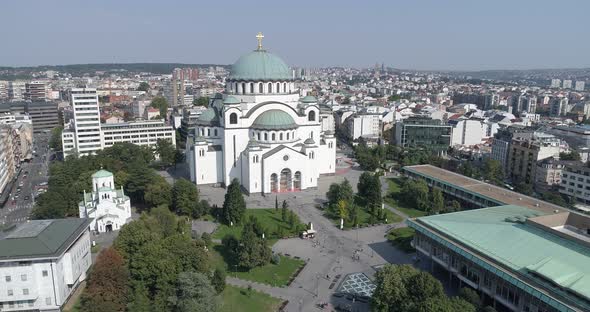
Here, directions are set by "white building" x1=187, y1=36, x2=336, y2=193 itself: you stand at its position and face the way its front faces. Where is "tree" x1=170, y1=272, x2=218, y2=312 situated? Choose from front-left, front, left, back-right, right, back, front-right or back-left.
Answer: front

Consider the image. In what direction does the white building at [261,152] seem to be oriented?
toward the camera

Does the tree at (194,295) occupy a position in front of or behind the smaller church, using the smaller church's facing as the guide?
in front

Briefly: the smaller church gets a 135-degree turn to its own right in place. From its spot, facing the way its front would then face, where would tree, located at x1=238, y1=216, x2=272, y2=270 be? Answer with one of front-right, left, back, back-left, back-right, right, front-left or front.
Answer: back

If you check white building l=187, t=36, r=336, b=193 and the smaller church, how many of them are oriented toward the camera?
2

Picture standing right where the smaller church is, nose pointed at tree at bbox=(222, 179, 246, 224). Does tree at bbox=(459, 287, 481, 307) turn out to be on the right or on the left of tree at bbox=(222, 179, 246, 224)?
right

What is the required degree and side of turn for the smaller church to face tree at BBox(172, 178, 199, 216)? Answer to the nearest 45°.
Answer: approximately 90° to its left

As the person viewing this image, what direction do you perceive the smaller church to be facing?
facing the viewer

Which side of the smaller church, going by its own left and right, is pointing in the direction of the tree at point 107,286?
front

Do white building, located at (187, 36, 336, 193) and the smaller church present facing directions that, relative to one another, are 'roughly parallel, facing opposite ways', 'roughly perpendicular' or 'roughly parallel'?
roughly parallel

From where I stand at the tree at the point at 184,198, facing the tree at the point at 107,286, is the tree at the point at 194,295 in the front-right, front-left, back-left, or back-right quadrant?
front-left

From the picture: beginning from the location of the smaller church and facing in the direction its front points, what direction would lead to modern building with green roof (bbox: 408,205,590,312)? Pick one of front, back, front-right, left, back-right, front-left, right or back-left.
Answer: front-left

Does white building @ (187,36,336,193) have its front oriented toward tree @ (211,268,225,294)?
yes
